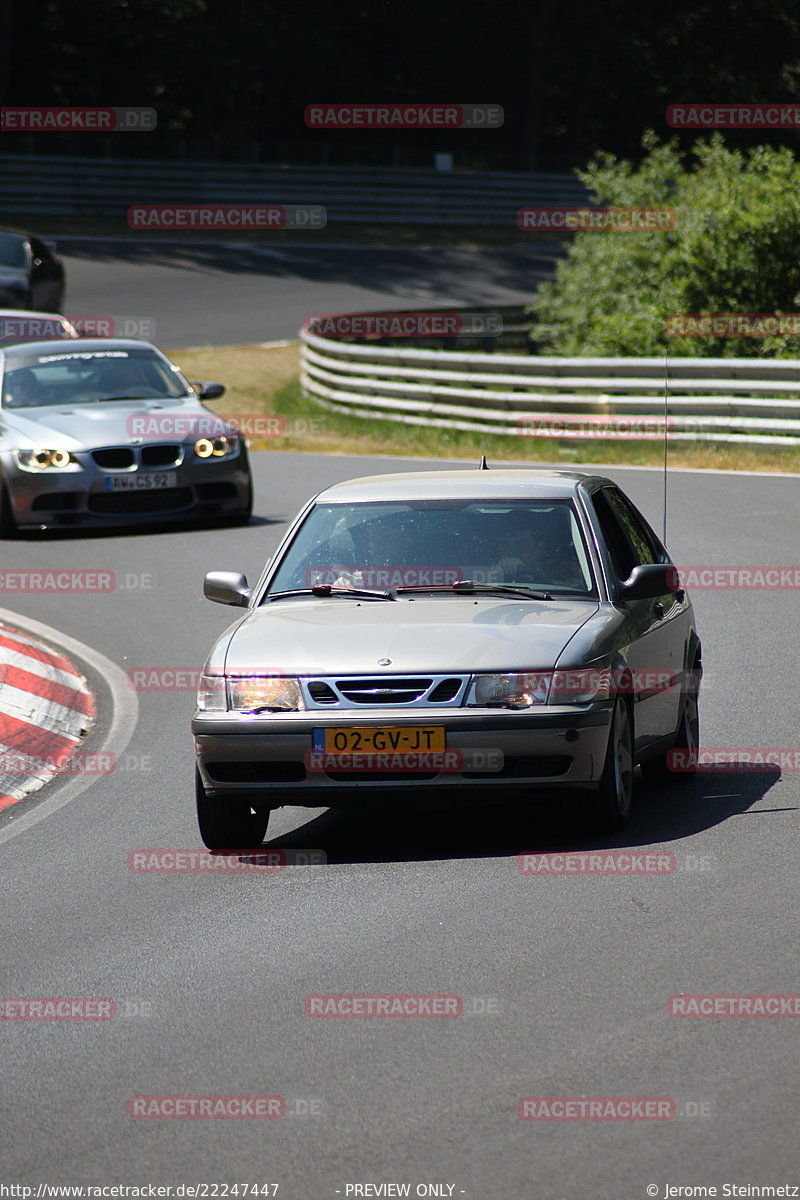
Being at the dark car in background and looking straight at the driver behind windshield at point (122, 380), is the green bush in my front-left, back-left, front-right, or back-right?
front-left

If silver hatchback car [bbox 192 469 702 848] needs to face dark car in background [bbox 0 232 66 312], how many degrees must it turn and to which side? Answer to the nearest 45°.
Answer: approximately 180°

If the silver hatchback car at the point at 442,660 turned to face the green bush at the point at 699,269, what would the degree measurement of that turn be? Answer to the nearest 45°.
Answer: approximately 180°

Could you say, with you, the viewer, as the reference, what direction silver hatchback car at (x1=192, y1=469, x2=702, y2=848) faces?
facing the viewer

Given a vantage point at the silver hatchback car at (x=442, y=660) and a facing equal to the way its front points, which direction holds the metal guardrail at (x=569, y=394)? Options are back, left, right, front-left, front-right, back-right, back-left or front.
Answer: back

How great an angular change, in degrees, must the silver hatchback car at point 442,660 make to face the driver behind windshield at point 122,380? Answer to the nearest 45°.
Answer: approximately 180°
